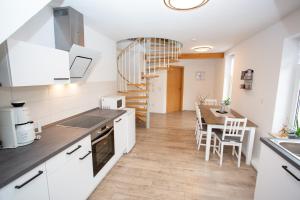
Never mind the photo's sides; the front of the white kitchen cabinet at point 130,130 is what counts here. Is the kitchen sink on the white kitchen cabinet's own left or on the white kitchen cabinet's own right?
on the white kitchen cabinet's own right

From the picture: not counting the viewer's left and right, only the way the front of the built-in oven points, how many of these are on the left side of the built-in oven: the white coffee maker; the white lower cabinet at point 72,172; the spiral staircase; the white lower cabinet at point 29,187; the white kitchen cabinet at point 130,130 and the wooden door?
3

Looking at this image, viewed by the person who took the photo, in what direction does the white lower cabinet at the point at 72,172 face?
facing the viewer and to the right of the viewer

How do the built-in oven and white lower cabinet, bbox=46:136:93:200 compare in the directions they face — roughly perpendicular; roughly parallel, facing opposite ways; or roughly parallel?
roughly parallel

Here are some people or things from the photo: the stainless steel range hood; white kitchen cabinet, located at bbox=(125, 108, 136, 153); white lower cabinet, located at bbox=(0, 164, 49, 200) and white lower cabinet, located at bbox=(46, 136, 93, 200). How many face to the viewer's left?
0

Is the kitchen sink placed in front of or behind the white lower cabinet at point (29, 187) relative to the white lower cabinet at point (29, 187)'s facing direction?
in front

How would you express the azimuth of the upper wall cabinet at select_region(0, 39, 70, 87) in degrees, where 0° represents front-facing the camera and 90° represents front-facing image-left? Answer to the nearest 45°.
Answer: approximately 315°

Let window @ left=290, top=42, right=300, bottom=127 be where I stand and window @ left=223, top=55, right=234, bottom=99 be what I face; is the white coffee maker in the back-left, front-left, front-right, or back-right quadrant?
back-left

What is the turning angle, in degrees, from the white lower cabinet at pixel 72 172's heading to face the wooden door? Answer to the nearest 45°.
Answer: approximately 90° to its left

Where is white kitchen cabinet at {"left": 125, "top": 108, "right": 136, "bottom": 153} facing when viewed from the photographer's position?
facing to the right of the viewer

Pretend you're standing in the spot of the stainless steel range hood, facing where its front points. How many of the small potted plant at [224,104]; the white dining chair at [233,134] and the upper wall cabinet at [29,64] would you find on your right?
1

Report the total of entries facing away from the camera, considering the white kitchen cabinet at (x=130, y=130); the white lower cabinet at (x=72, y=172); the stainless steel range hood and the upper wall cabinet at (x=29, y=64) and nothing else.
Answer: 0

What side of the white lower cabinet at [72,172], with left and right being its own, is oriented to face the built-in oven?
left

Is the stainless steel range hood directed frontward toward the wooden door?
no

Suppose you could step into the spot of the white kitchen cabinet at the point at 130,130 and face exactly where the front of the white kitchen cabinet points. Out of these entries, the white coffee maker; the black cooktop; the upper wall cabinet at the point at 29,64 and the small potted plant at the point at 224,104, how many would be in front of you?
1

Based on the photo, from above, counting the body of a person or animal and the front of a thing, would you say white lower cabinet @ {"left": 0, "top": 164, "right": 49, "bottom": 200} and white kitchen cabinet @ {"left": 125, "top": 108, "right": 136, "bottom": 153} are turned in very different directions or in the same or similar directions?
same or similar directions

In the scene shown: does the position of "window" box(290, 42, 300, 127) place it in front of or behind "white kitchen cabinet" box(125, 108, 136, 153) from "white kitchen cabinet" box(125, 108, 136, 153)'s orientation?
in front

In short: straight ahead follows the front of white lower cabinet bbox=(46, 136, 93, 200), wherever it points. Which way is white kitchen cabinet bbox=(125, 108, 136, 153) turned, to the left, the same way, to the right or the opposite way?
the same way

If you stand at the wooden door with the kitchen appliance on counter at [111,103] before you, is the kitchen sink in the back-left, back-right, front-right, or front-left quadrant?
front-left

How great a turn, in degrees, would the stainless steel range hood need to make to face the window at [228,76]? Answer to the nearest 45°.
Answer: approximately 45° to its left

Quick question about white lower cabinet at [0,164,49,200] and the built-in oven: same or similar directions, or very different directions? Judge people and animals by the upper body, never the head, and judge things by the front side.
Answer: same or similar directions
